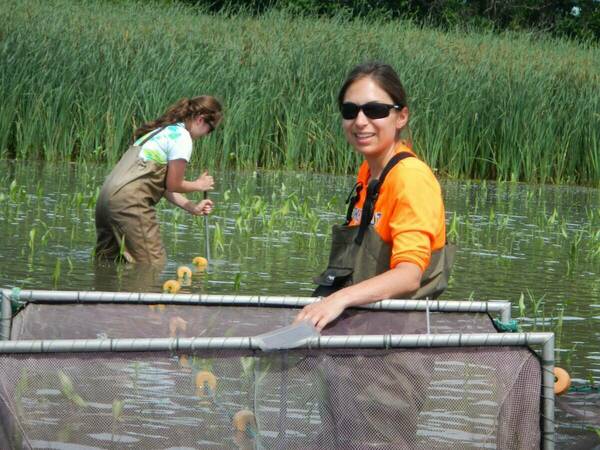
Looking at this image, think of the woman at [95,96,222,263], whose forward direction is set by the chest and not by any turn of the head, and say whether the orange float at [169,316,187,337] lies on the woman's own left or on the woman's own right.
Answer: on the woman's own right

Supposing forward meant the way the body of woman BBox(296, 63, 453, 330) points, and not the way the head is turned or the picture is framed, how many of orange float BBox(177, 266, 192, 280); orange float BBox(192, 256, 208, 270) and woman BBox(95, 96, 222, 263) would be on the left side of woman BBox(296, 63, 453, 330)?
0

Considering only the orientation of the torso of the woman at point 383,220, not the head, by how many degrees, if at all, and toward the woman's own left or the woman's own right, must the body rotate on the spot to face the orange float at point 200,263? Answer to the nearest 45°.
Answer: approximately 135° to the woman's own right

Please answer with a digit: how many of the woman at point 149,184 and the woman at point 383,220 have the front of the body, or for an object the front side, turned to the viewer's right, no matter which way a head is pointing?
1

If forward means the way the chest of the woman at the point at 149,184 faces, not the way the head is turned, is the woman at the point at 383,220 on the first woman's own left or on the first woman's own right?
on the first woman's own right

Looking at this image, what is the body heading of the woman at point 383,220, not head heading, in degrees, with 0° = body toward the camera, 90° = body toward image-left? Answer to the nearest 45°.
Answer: approximately 45°

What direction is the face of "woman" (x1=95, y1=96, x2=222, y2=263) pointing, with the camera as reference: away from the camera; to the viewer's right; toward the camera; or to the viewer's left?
to the viewer's right

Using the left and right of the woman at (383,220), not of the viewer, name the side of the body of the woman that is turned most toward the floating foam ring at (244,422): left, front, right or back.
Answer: front

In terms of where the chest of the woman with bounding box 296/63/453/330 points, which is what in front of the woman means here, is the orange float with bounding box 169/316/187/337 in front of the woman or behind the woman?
in front

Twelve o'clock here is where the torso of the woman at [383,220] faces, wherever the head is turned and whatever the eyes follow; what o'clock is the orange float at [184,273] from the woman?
The orange float is roughly at 4 o'clock from the woman.

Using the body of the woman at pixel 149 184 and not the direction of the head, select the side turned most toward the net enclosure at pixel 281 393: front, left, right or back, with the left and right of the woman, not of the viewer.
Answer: right

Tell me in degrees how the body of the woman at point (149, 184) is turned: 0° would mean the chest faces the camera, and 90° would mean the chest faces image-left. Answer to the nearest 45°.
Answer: approximately 270°
